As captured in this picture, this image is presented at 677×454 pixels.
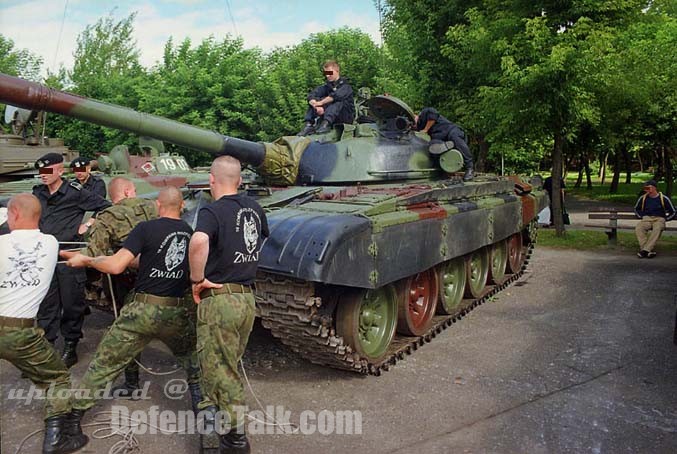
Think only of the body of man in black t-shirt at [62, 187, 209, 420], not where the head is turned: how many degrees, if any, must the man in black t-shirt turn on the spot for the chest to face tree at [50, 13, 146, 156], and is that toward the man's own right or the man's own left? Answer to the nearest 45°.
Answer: approximately 45° to the man's own right

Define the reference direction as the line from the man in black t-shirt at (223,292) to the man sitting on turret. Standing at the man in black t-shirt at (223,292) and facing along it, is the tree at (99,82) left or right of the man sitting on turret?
left

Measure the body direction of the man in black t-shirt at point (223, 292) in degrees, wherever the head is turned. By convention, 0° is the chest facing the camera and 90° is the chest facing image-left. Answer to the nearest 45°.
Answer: approximately 135°

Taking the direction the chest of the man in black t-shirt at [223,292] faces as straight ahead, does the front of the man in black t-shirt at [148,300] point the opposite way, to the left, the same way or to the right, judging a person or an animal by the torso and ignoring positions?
the same way

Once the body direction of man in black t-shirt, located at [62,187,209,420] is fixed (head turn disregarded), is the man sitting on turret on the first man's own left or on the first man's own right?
on the first man's own right

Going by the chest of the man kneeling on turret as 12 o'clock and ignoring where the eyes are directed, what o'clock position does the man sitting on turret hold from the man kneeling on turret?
The man sitting on turret is roughly at 11 o'clock from the man kneeling on turret.

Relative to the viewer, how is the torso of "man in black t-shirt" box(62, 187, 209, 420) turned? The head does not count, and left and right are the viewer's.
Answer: facing away from the viewer and to the left of the viewer

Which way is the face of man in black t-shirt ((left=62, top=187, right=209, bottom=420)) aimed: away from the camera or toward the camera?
away from the camera

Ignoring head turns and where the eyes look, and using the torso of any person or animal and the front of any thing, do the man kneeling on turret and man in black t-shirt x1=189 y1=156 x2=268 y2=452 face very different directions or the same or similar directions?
same or similar directions

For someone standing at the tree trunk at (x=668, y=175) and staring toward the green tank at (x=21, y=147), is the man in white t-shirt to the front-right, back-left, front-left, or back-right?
front-left

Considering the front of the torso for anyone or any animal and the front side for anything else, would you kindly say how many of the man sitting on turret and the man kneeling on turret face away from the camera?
0

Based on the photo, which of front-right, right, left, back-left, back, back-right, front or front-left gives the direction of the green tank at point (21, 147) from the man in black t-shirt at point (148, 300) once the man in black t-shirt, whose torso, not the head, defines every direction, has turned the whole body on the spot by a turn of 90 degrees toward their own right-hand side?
front-left

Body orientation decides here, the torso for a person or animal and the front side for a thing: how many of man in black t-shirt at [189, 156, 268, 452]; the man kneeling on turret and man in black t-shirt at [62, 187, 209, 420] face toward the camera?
0
